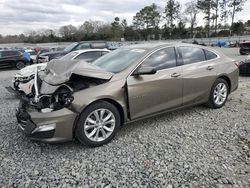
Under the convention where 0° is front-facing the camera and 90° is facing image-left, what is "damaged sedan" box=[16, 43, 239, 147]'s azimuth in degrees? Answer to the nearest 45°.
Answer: approximately 45°

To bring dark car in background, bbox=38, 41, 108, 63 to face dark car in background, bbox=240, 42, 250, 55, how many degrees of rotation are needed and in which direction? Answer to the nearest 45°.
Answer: approximately 135° to its left

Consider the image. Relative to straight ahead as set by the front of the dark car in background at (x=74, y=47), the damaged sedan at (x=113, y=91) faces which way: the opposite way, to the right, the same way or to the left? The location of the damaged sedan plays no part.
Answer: the same way

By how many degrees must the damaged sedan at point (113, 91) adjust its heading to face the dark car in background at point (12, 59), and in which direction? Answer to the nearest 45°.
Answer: approximately 90° to its right

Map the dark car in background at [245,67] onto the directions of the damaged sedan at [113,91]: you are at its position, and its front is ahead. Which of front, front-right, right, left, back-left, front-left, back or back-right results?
back

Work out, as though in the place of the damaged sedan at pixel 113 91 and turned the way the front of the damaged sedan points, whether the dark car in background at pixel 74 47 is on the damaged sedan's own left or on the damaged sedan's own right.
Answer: on the damaged sedan's own right

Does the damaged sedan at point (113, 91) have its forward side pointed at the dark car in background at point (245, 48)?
no

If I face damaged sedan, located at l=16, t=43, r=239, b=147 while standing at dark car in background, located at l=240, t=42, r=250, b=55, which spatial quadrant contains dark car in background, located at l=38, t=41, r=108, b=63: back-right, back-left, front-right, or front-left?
front-right

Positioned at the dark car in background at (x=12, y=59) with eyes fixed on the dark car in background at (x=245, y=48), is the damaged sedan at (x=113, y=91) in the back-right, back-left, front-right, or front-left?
front-right

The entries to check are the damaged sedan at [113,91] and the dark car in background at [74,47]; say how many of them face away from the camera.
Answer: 0
